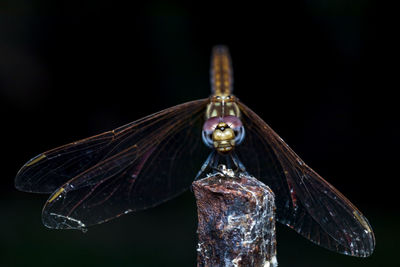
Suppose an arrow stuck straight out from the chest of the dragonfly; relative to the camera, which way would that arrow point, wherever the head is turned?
toward the camera
